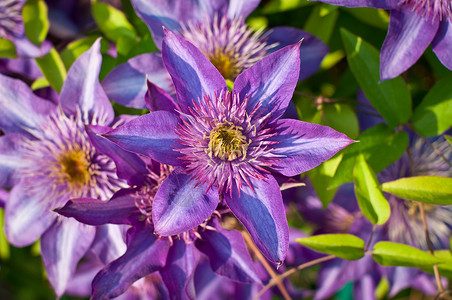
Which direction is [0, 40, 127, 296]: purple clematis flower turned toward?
toward the camera

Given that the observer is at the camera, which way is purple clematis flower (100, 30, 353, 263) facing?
facing the viewer

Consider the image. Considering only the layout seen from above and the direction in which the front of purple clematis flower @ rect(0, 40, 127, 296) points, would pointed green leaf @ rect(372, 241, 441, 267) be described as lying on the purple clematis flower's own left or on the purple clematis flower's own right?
on the purple clematis flower's own left

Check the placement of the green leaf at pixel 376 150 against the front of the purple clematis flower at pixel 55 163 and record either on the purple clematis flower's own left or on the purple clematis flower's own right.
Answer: on the purple clematis flower's own left
